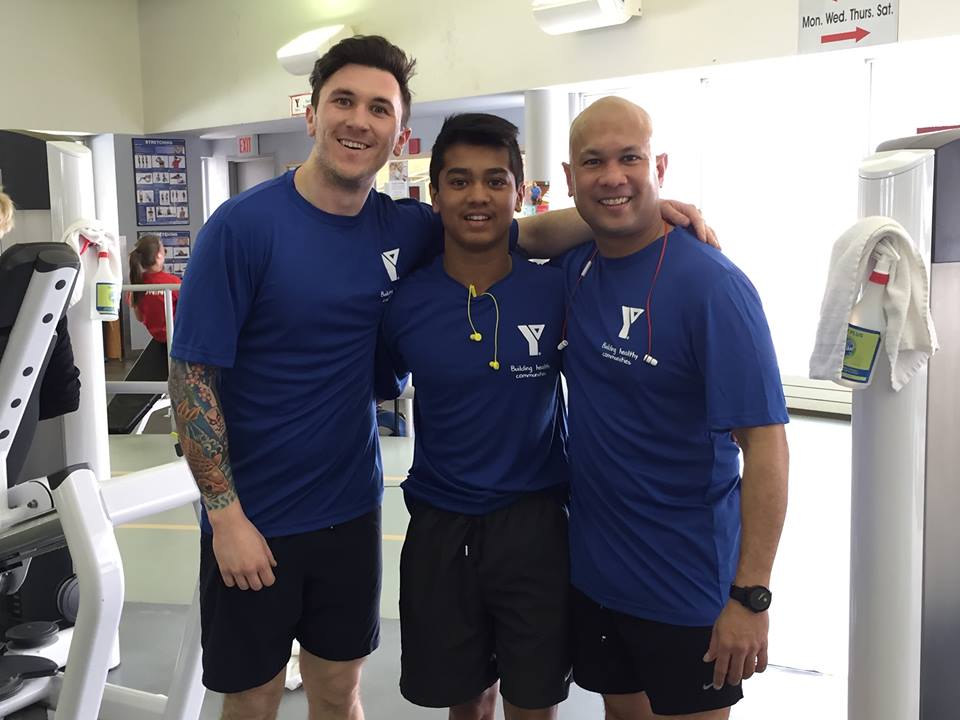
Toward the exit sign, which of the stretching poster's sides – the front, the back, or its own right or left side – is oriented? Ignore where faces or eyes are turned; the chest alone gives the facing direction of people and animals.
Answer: left

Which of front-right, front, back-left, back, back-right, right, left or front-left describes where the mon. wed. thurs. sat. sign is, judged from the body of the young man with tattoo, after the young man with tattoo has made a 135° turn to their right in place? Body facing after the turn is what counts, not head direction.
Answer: back-right

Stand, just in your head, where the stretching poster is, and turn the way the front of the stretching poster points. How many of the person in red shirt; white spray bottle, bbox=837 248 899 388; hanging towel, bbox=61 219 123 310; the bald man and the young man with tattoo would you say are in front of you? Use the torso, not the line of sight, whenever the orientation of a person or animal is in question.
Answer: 5

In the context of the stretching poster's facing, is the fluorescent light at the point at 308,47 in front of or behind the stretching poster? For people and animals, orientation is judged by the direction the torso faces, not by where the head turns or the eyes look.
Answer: in front

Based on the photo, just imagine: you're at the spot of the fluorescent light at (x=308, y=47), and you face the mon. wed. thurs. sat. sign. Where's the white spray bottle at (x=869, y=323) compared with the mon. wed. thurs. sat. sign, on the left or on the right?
right

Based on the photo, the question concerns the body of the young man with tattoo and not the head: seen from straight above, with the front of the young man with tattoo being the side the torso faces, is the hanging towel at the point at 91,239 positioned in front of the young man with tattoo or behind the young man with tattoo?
behind

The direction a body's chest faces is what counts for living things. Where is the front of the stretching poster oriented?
toward the camera

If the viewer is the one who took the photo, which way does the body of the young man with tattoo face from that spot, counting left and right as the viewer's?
facing the viewer and to the right of the viewer

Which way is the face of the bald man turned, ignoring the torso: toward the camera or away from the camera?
toward the camera

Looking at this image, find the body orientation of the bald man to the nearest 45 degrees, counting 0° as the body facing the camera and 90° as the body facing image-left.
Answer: approximately 45°

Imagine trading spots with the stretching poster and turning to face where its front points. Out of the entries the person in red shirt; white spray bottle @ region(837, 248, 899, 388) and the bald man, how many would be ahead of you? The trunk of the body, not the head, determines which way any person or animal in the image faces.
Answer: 3

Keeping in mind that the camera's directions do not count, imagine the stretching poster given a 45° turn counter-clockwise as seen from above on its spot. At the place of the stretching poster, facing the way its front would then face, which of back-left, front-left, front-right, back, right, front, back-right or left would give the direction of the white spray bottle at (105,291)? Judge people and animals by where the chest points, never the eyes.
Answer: front-right

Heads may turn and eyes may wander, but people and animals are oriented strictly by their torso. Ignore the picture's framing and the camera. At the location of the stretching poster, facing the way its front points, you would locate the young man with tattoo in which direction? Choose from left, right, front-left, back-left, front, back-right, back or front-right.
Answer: front

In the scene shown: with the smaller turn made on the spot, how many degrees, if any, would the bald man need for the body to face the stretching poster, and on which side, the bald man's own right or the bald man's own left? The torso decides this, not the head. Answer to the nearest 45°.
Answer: approximately 90° to the bald man's own right

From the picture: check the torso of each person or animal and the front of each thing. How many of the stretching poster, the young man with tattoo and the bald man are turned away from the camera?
0

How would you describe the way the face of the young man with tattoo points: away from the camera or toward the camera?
toward the camera

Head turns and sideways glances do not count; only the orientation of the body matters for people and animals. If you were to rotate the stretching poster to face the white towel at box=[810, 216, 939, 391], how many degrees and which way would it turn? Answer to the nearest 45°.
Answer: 0° — it already faces it
